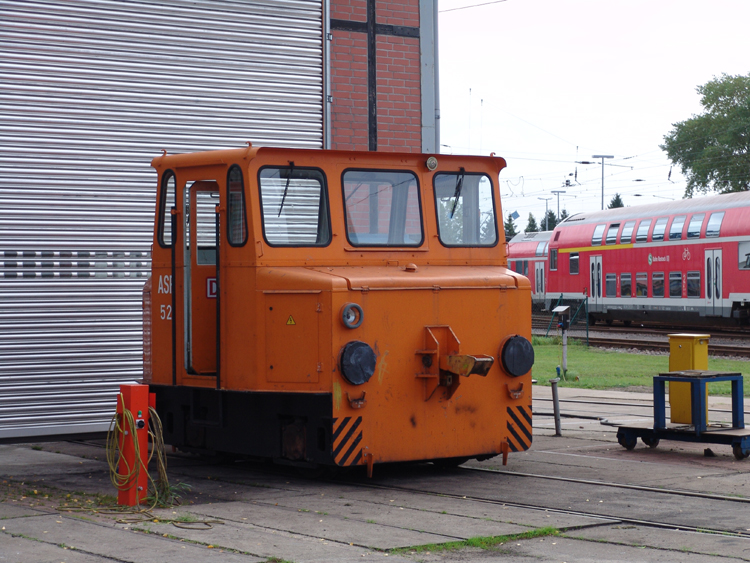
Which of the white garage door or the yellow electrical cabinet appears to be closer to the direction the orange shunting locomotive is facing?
the yellow electrical cabinet

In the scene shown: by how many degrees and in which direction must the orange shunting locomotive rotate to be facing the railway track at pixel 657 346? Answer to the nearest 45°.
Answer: approximately 90° to its left

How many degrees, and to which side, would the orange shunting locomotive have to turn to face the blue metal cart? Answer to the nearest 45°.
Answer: approximately 90° to its left

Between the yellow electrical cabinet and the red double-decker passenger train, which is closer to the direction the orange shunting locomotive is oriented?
the yellow electrical cabinet

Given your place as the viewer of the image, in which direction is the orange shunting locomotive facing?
facing the viewer and to the right of the viewer

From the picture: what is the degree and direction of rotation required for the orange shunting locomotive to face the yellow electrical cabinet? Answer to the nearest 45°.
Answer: approximately 90° to its left
